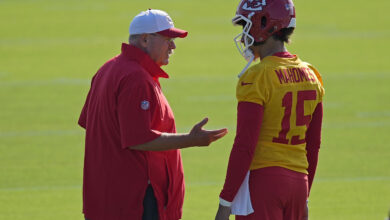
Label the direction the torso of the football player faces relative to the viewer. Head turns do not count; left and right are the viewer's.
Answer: facing away from the viewer and to the left of the viewer

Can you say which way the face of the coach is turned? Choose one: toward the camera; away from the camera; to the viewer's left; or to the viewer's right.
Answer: to the viewer's right
